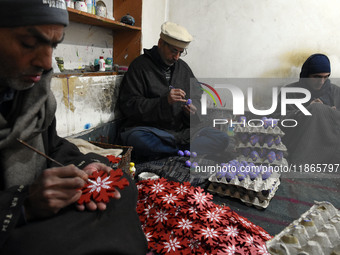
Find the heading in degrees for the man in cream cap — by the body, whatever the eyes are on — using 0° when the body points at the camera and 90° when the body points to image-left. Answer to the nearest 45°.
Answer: approximately 315°

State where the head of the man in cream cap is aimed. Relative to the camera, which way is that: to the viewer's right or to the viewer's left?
to the viewer's right

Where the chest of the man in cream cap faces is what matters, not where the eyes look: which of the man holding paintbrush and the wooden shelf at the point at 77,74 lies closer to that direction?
the man holding paintbrush

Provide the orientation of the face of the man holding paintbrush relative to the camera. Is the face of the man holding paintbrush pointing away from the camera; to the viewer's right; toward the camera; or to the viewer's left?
to the viewer's right

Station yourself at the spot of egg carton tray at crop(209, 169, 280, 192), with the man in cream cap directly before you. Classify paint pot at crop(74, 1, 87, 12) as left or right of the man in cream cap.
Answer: left

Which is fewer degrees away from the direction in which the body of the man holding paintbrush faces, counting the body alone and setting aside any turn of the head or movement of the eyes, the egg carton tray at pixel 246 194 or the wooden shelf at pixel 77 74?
the egg carton tray

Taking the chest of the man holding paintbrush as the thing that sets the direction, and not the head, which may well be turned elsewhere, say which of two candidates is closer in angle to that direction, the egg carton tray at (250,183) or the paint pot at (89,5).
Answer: the egg carton tray
